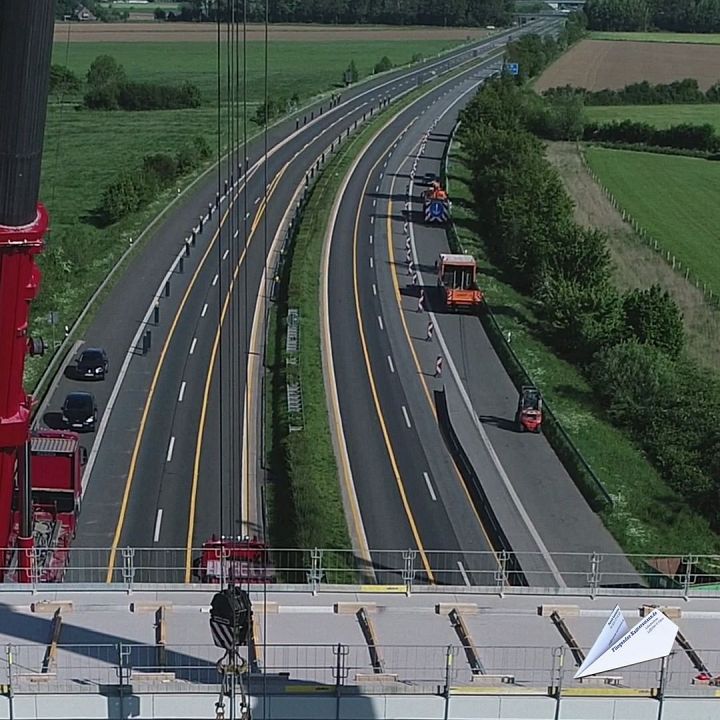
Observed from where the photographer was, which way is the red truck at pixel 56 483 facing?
facing away from the viewer

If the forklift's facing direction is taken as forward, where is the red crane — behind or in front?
behind

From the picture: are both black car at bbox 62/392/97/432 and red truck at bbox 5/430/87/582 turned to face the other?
yes

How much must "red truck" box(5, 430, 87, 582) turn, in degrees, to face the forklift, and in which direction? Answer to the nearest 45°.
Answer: approximately 45° to its right

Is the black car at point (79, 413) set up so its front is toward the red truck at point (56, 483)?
yes

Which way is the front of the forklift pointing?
away from the camera

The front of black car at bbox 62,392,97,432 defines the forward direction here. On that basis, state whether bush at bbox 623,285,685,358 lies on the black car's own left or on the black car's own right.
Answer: on the black car's own left

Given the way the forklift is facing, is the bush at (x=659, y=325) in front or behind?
in front
